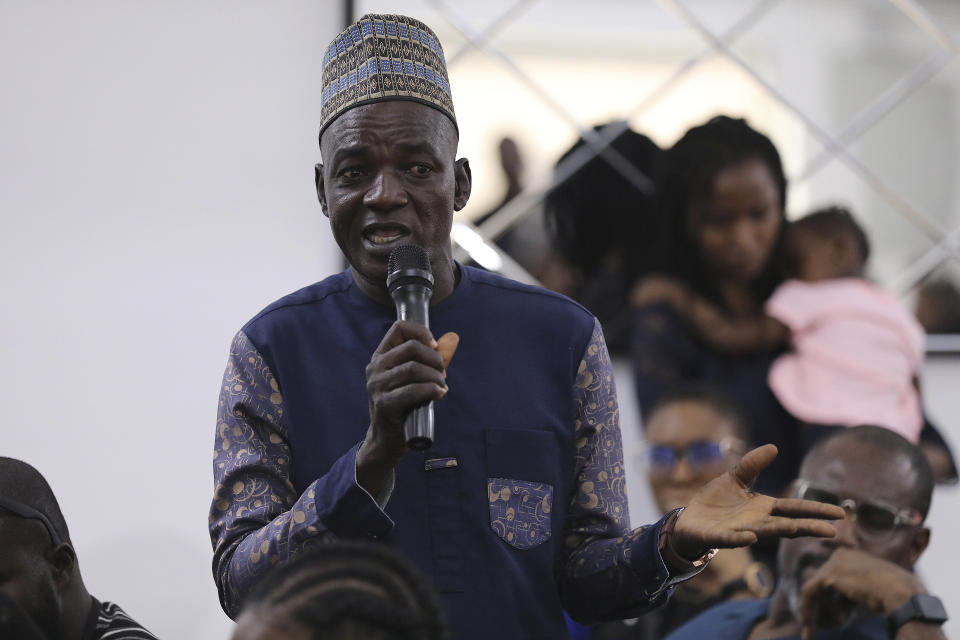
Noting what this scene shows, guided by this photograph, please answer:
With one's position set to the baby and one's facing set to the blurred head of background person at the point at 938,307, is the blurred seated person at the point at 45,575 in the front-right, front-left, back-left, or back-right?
back-right

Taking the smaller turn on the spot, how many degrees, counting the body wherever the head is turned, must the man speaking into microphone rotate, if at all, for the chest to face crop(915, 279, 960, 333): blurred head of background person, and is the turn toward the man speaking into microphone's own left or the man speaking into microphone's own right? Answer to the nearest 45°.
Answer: approximately 135° to the man speaking into microphone's own left

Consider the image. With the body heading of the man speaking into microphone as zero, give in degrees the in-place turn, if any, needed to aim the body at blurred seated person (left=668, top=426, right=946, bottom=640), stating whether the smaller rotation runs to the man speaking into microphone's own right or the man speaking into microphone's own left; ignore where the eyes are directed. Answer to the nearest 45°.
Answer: approximately 135° to the man speaking into microphone's own left

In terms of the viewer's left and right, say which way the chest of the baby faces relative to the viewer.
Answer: facing away from the viewer and to the left of the viewer

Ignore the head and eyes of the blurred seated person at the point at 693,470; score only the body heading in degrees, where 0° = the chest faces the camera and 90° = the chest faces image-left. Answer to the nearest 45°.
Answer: approximately 45°

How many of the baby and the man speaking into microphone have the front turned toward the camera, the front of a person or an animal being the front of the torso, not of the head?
1
